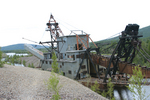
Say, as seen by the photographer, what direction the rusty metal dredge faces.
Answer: facing the viewer and to the right of the viewer
